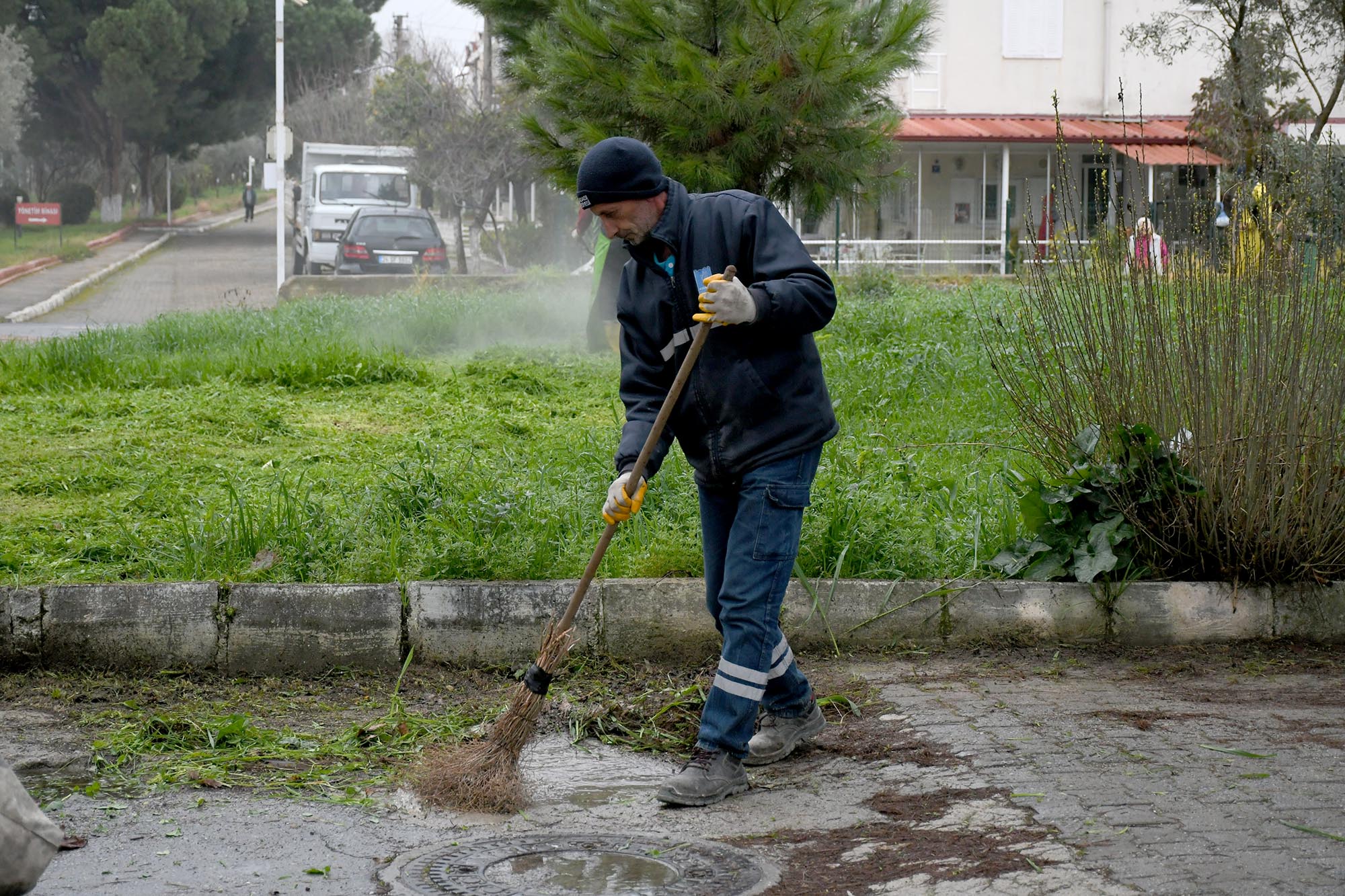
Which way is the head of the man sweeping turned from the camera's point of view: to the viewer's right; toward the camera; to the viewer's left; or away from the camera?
to the viewer's left

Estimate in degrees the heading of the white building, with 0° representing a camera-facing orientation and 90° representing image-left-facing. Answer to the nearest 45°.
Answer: approximately 0°

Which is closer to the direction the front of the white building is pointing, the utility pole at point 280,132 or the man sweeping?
the man sweeping

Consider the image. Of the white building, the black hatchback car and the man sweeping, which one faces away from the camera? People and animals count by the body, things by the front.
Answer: the black hatchback car

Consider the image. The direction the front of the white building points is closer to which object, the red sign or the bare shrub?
the bare shrub

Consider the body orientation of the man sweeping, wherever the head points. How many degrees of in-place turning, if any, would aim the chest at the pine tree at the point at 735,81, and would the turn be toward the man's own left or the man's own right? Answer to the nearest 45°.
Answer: approximately 135° to the man's own right

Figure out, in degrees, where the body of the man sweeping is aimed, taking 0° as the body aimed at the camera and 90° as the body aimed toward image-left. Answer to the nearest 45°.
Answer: approximately 45°

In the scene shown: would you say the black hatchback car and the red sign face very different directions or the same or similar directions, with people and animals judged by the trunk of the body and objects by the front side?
very different directions

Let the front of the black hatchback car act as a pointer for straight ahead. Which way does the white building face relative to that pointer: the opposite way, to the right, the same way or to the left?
the opposite way

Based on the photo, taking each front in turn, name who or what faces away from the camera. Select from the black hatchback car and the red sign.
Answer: the black hatchback car

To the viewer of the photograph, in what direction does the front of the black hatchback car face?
facing away from the viewer

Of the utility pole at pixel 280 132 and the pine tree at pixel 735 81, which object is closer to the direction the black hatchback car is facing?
the utility pole

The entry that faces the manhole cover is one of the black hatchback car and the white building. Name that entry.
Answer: the white building

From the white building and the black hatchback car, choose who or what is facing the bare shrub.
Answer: the white building

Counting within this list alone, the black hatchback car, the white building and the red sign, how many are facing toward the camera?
2
